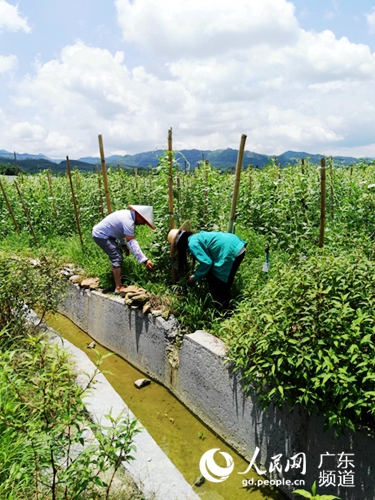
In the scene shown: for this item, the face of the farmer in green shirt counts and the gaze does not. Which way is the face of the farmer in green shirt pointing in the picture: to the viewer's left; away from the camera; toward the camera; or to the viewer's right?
to the viewer's left

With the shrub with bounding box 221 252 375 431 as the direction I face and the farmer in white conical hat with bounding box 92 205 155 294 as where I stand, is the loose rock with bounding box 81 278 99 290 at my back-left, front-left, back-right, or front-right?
back-right

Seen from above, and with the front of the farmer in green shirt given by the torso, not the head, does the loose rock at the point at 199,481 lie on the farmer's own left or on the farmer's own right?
on the farmer's own left

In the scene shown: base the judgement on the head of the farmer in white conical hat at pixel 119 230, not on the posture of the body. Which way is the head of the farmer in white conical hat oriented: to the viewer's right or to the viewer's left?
to the viewer's right

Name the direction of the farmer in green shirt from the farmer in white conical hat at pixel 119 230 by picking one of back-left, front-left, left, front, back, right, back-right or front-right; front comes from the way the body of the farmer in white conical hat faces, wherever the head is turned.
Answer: front-right

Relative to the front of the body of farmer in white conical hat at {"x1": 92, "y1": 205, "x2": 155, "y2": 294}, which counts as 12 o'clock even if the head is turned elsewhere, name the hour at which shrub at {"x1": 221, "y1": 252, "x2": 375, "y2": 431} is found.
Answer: The shrub is roughly at 2 o'clock from the farmer in white conical hat.

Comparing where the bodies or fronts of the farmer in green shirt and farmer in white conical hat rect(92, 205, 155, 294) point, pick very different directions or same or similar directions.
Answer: very different directions

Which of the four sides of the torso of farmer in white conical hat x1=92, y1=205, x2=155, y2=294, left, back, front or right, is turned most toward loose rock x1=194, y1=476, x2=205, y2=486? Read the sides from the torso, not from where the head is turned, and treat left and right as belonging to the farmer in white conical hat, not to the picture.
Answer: right

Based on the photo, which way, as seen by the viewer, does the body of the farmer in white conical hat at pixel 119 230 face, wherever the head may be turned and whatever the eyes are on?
to the viewer's right

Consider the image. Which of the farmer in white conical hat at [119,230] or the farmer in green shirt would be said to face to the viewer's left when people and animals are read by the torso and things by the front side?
the farmer in green shirt

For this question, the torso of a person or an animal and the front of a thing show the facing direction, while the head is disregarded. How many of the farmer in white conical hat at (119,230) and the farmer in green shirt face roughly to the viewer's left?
1

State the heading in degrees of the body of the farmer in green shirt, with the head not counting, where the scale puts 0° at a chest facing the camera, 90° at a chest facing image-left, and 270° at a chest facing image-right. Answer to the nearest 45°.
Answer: approximately 90°

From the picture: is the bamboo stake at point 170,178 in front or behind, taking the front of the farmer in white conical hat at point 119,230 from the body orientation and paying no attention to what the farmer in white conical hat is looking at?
in front
